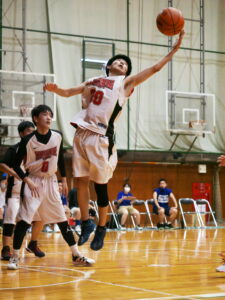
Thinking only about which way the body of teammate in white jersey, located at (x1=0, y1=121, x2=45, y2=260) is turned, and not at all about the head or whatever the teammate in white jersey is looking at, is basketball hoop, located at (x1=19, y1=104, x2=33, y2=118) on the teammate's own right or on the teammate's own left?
on the teammate's own left

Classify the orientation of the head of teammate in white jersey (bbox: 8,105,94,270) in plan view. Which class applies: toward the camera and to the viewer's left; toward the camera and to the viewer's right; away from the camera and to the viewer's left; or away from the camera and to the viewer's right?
toward the camera and to the viewer's right

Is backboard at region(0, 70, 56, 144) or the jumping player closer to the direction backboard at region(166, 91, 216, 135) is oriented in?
the jumping player

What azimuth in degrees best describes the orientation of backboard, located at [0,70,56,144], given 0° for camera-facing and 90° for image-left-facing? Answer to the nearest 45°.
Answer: approximately 0°

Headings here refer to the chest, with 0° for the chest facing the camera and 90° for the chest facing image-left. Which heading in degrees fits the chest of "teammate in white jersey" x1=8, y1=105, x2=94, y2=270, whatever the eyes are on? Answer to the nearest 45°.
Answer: approximately 315°

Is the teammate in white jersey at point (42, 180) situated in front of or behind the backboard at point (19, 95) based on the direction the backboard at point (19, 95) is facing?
in front

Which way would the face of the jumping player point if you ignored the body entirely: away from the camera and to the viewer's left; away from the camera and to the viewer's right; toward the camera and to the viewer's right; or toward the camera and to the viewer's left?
toward the camera and to the viewer's right

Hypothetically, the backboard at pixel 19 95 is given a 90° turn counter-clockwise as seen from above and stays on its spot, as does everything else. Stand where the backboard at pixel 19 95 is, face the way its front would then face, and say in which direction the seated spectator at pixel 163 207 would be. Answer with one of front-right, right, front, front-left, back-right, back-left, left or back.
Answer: front

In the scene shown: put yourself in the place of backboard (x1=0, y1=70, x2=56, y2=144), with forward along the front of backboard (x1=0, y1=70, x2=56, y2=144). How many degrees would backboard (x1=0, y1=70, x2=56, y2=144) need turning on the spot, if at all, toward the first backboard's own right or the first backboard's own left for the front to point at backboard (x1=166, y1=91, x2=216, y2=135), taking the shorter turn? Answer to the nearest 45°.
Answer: approximately 135° to the first backboard's own left

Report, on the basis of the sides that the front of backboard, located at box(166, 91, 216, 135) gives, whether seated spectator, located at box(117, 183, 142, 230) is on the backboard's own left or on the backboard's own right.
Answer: on the backboard's own right
